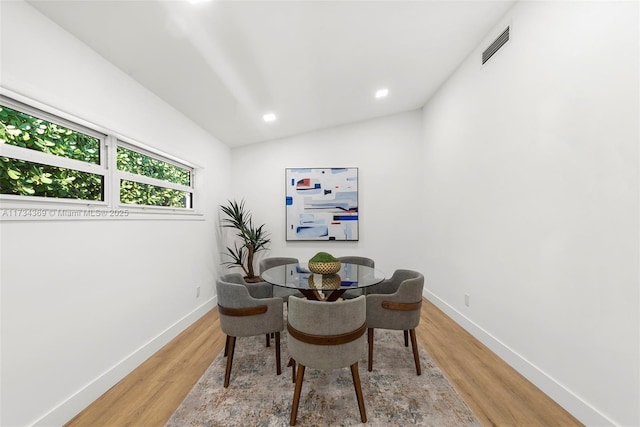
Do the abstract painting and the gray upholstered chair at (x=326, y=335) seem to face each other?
yes

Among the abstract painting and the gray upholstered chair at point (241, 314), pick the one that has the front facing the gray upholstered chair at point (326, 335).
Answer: the abstract painting

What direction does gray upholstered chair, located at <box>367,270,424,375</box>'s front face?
to the viewer's left

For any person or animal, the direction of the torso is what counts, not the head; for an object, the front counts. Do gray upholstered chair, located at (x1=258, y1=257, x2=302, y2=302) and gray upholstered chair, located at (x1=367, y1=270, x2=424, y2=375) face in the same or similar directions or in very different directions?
very different directions

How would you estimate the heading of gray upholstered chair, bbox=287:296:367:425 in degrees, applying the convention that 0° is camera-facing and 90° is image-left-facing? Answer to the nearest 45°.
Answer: approximately 180°

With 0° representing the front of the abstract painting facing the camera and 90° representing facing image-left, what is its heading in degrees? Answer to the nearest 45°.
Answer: approximately 0°

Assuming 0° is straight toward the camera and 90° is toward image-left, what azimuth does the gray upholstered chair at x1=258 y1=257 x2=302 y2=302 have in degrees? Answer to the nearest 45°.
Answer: approximately 315°

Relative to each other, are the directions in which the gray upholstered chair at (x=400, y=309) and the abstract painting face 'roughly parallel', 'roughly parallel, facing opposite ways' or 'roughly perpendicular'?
roughly perpendicular

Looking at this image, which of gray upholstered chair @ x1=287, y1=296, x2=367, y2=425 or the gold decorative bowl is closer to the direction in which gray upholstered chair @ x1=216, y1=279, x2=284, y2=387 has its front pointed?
the gold decorative bowl

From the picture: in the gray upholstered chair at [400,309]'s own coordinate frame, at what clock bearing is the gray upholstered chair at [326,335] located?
the gray upholstered chair at [326,335] is roughly at 10 o'clock from the gray upholstered chair at [400,309].
